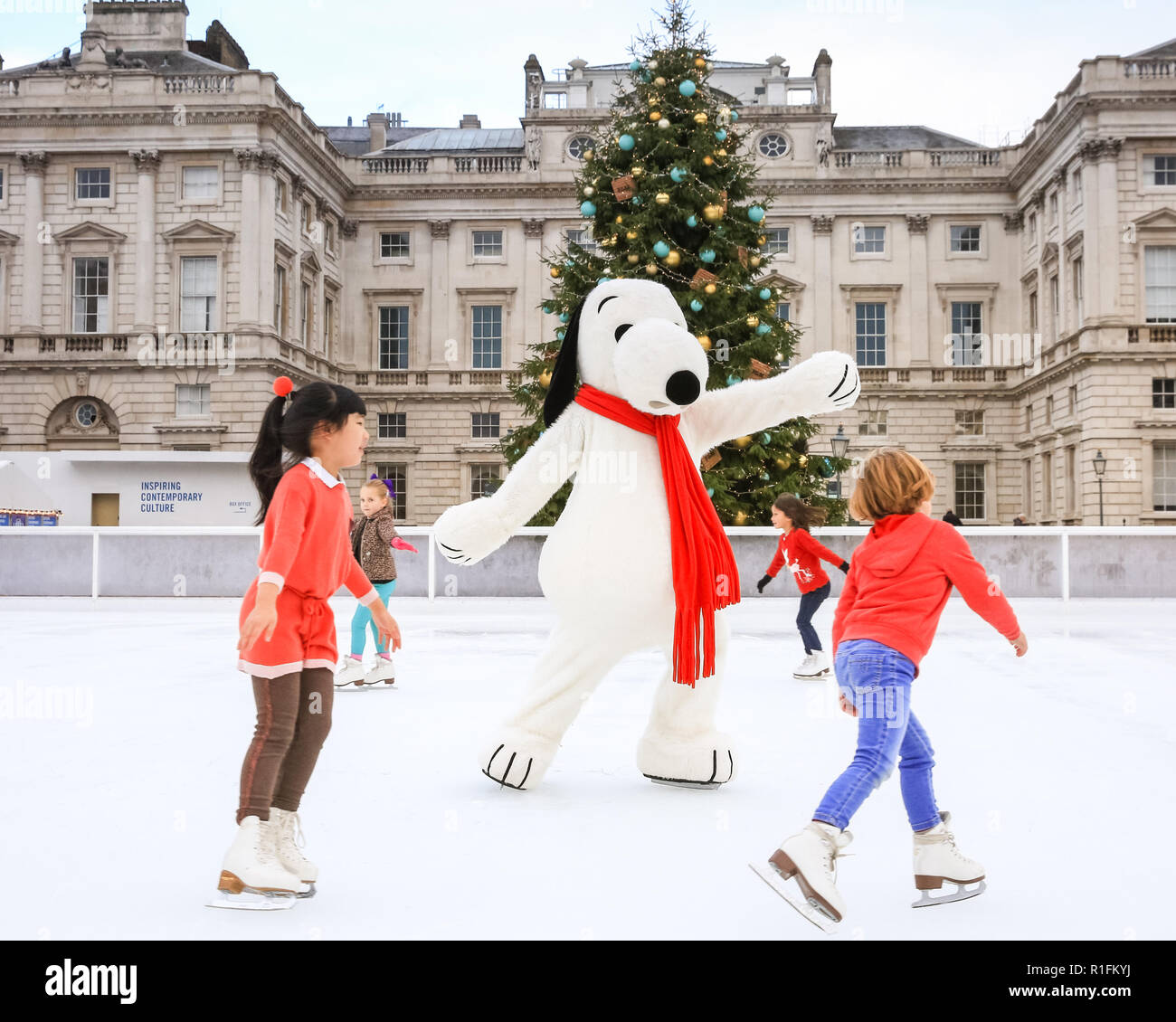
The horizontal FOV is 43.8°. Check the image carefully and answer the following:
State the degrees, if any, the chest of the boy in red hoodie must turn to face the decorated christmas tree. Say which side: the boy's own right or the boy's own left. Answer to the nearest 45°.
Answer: approximately 45° to the boy's own left

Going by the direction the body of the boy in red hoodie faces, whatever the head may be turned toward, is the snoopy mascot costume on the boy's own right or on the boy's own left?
on the boy's own left

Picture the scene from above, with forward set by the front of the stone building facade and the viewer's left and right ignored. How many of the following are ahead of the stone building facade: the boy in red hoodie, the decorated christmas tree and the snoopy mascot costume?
3

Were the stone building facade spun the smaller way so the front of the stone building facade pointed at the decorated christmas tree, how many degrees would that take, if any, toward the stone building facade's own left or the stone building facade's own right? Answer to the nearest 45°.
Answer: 0° — it already faces it

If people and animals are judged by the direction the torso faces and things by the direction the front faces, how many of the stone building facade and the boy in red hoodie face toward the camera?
1

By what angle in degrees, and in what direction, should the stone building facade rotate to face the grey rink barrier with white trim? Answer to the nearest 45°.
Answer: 0° — it already faces it

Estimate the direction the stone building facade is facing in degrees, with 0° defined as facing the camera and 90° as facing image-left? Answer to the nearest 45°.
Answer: approximately 0°

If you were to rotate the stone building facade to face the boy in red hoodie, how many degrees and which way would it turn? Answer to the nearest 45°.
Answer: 0° — it already faces them

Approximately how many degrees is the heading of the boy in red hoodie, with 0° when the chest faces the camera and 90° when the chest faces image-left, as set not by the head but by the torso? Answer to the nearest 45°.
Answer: approximately 225°
